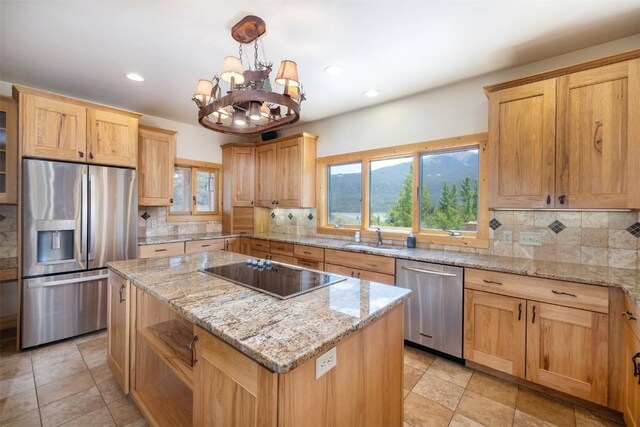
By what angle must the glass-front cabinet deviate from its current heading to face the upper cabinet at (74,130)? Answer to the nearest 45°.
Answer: approximately 45° to its left

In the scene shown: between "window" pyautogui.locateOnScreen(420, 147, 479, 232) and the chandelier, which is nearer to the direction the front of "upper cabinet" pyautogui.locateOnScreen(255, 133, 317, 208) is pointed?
the chandelier

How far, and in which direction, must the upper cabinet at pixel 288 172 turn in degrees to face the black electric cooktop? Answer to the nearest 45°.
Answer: approximately 45° to its left

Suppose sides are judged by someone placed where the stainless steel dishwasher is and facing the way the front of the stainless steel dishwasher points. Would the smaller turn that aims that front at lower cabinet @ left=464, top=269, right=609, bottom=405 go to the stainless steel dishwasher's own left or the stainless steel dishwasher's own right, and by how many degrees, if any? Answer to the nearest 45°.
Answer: approximately 135° to the stainless steel dishwasher's own left

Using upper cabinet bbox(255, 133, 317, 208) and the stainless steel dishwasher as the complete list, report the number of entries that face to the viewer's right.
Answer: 0

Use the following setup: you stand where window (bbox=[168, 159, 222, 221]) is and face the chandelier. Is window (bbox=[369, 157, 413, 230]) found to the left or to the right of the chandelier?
left

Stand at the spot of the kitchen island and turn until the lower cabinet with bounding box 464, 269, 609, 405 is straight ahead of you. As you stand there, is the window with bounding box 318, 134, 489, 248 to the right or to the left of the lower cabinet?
left

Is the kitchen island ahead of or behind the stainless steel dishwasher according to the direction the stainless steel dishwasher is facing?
ahead

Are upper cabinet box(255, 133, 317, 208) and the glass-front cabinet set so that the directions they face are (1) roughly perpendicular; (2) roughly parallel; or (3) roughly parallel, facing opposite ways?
roughly perpendicular

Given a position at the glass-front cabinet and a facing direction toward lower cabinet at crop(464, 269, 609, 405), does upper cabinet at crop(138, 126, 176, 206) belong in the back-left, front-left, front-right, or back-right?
front-left

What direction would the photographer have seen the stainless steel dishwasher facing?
facing the viewer and to the left of the viewer

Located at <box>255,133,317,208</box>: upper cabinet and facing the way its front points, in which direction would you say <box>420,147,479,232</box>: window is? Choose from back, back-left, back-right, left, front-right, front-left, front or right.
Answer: left

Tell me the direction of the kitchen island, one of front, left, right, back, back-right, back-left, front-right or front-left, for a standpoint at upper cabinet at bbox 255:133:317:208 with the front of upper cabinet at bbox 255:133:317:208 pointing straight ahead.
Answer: front-left
